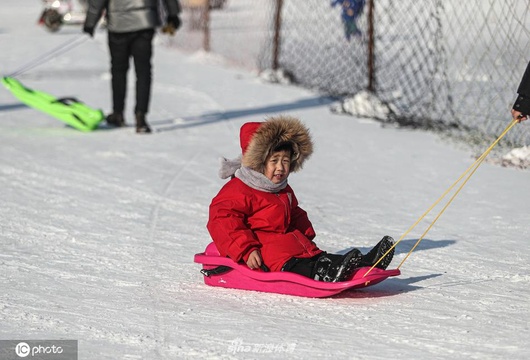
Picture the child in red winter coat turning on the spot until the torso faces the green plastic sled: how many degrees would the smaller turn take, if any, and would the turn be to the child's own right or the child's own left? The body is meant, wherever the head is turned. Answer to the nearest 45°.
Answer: approximately 180°

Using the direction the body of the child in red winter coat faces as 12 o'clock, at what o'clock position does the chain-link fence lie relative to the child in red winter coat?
The chain-link fence is roughly at 8 o'clock from the child in red winter coat.

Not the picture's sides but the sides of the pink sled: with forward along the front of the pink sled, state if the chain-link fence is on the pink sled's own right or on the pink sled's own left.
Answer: on the pink sled's own left

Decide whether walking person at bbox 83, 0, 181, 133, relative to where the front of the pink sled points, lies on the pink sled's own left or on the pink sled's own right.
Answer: on the pink sled's own left

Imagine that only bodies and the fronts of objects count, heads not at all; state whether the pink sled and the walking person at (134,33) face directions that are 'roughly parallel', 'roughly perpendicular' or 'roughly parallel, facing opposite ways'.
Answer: roughly perpendicular

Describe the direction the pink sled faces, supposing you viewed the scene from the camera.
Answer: facing to the right of the viewer

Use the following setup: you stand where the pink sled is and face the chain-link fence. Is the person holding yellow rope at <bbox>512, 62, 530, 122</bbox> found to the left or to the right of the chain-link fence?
right

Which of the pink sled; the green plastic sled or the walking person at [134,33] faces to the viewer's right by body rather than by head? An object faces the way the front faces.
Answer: the pink sled

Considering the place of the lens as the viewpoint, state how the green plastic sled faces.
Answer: facing away from the viewer and to the left of the viewer

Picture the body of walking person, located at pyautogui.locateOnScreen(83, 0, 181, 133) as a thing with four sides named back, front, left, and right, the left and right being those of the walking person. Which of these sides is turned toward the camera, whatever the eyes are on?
back
